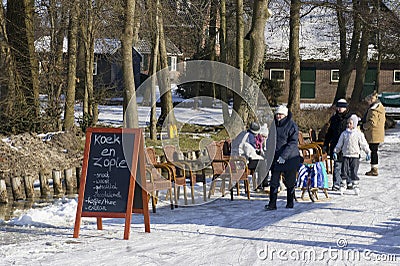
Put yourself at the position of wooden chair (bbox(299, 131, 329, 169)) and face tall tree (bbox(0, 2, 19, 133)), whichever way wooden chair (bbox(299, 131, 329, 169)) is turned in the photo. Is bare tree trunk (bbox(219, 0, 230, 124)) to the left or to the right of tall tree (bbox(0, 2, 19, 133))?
right

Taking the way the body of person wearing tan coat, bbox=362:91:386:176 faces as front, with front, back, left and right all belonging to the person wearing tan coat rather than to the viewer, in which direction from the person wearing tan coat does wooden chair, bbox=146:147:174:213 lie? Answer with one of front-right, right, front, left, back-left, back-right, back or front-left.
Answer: front-left

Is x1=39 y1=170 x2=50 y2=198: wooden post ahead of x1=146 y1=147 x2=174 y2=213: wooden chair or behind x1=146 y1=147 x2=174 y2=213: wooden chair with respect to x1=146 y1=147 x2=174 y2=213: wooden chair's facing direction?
behind

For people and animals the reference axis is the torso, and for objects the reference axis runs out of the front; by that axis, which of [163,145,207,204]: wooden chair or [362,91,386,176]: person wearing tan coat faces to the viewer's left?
the person wearing tan coat

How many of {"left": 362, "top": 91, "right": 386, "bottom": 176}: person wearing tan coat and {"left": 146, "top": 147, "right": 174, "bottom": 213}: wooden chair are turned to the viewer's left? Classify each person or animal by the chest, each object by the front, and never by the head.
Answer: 1

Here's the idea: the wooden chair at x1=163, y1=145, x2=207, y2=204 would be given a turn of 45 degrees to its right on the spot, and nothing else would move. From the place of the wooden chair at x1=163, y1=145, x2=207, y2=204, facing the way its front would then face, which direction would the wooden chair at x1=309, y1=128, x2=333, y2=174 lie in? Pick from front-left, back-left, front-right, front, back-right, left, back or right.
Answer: back-left

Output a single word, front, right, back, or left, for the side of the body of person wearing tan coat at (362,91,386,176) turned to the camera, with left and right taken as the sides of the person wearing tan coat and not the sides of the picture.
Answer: left

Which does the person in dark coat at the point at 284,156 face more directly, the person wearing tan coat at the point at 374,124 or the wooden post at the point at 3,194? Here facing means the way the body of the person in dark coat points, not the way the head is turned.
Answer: the wooden post
